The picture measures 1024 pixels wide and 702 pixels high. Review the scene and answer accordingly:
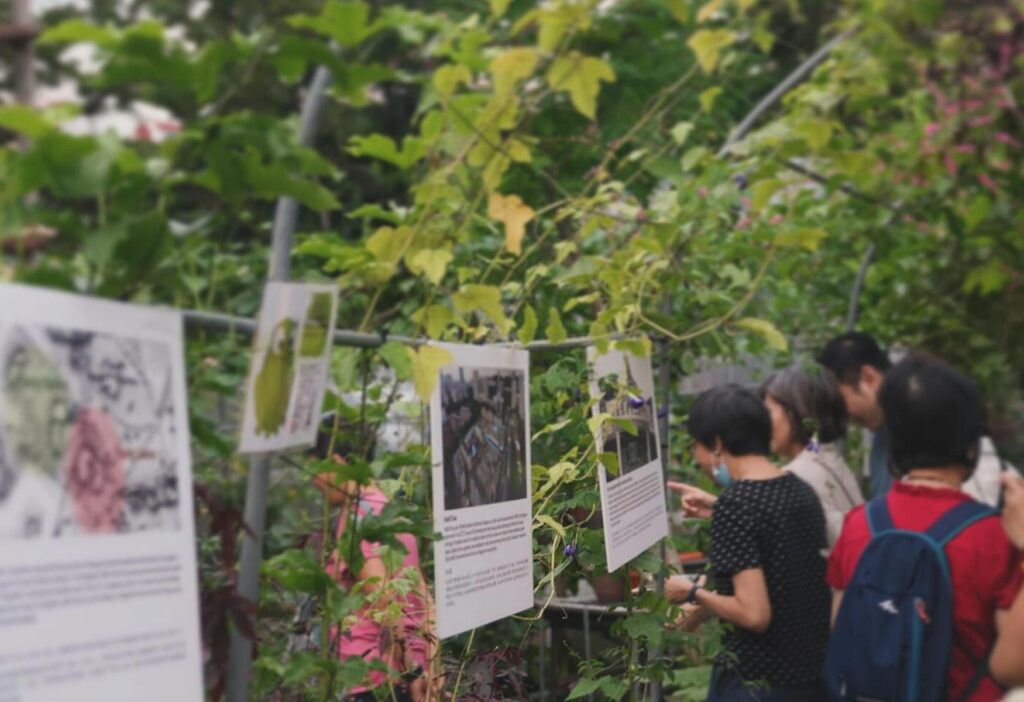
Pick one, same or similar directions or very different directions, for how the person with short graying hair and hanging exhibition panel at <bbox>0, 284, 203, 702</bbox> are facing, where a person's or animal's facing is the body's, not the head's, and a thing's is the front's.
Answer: very different directions

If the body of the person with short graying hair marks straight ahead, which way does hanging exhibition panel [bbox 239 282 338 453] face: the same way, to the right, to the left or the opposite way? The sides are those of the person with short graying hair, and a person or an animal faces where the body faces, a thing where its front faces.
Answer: the opposite way

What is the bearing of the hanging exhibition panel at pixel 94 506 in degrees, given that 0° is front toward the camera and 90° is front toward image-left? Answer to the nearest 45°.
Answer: approximately 315°

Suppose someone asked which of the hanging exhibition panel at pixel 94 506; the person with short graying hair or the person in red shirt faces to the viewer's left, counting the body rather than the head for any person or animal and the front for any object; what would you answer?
the person with short graying hair

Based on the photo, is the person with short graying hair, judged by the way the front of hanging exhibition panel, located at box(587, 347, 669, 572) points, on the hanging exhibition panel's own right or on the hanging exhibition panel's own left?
on the hanging exhibition panel's own left

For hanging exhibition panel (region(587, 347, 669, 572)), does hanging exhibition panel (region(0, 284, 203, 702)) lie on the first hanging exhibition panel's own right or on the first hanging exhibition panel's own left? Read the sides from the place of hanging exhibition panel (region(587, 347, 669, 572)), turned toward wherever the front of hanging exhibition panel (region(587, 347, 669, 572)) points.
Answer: on the first hanging exhibition panel's own right

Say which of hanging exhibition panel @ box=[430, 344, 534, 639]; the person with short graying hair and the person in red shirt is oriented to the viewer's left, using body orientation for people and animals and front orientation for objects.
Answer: the person with short graying hair

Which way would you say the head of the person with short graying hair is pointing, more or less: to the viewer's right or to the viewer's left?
to the viewer's left

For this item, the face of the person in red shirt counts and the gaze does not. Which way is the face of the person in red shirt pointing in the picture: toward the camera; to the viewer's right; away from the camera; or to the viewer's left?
away from the camera

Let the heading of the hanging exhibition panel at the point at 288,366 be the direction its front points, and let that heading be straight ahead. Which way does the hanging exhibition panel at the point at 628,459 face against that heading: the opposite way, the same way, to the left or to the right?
the same way

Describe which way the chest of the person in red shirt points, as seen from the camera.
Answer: away from the camera

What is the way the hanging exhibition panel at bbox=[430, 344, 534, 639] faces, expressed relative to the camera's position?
facing the viewer and to the right of the viewer

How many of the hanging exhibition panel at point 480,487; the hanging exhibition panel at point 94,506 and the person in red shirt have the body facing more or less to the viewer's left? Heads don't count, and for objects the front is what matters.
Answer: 0

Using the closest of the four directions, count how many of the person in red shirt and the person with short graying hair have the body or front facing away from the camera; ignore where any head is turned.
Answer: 1

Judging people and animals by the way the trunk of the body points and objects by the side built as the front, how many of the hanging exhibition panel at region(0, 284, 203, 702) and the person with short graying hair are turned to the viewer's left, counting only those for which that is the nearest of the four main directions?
1

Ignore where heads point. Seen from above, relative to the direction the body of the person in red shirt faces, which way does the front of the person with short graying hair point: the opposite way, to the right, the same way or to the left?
to the left

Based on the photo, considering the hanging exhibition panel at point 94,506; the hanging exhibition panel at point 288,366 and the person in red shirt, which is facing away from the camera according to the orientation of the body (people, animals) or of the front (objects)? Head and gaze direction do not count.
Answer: the person in red shirt
